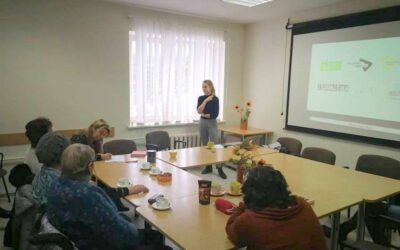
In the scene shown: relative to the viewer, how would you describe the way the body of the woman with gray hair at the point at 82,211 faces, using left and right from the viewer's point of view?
facing away from the viewer and to the right of the viewer

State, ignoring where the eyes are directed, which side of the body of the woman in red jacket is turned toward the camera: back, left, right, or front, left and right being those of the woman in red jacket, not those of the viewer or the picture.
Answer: back

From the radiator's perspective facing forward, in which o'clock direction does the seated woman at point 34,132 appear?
The seated woman is roughly at 1 o'clock from the radiator.

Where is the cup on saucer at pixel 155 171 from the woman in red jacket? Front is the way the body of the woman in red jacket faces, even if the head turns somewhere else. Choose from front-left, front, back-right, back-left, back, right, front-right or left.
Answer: front-left

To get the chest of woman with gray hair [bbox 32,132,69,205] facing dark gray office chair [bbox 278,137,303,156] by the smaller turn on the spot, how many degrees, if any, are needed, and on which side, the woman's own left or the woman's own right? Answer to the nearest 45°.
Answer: approximately 45° to the woman's own right

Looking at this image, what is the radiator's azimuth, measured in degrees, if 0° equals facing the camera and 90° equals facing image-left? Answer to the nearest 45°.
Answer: approximately 0°

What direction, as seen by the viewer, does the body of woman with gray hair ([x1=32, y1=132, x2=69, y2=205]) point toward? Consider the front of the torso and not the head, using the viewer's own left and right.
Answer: facing away from the viewer and to the right of the viewer

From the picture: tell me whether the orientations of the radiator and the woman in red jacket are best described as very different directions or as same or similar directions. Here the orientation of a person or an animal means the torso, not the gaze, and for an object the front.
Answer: very different directions

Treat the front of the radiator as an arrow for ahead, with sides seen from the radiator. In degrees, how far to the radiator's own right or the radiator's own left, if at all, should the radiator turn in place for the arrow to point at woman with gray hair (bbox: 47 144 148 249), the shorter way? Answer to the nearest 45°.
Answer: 0° — it already faces them

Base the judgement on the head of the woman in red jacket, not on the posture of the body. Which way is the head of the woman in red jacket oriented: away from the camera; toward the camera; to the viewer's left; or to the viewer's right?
away from the camera

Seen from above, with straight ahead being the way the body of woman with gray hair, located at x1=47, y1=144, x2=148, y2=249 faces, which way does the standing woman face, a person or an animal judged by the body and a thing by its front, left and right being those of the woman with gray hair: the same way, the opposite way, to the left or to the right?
the opposite way

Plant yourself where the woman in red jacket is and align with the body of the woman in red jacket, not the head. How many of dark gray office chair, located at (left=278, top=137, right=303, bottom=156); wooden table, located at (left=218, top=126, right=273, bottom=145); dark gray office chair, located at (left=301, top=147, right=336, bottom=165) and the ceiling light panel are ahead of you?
4

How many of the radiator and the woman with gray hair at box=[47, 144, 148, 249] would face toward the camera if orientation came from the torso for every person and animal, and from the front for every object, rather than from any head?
1

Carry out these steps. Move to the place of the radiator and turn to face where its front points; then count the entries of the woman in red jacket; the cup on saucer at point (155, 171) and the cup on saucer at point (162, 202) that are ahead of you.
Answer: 3
